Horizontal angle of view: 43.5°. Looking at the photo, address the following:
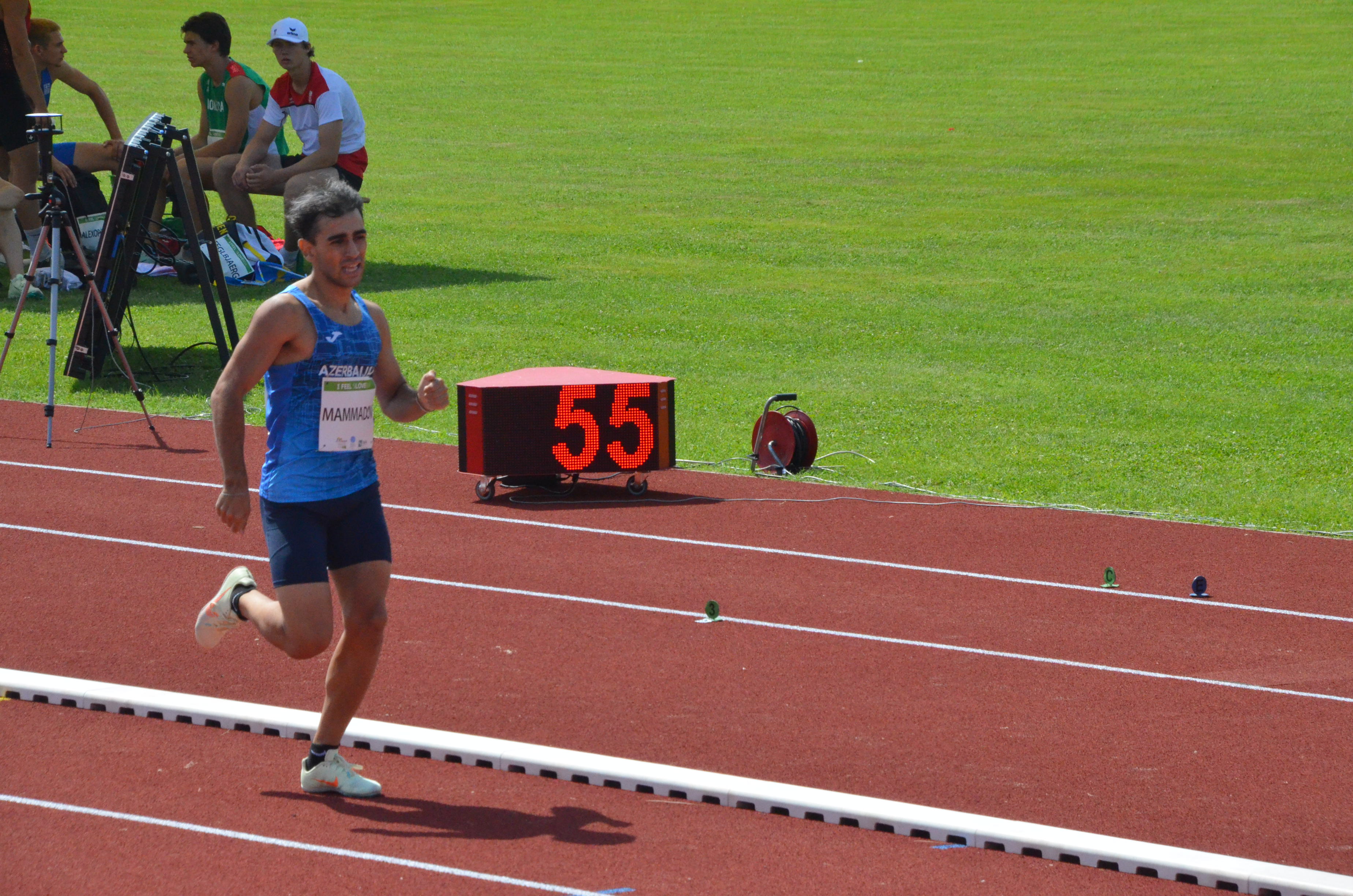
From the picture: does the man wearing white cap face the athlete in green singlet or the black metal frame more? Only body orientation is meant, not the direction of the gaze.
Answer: the black metal frame

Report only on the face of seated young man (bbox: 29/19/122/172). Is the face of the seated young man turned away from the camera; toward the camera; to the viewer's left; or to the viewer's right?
to the viewer's right

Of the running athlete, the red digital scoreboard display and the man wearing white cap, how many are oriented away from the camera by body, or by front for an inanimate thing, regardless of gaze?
0

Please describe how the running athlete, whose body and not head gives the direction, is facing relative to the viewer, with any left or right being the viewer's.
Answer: facing the viewer and to the right of the viewer

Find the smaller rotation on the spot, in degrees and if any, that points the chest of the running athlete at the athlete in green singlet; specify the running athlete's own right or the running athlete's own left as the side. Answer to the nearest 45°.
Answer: approximately 135° to the running athlete's own left

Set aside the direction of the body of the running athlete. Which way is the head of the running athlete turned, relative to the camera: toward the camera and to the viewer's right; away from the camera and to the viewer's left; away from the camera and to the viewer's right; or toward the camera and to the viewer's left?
toward the camera and to the viewer's right

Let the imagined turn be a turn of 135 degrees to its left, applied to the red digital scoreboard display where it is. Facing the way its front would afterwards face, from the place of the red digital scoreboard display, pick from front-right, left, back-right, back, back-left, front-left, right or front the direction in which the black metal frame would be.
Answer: left

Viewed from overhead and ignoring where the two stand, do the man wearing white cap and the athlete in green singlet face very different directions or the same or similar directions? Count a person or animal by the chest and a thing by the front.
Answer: same or similar directions

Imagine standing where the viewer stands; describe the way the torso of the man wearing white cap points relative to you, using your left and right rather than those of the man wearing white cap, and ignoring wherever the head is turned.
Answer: facing the viewer and to the left of the viewer

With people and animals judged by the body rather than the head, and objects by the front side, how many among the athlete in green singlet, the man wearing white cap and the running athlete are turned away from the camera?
0

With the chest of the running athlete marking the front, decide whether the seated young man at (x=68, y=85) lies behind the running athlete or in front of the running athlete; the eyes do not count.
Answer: behind

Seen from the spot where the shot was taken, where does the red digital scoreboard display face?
facing the viewer

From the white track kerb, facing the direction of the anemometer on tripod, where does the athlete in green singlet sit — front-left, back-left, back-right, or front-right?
front-right

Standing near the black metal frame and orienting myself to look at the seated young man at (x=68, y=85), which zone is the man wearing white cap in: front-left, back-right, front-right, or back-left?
front-right

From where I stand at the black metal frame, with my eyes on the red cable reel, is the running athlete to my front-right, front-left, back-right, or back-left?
front-right

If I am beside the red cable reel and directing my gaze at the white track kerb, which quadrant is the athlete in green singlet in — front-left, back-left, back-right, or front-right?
back-right
